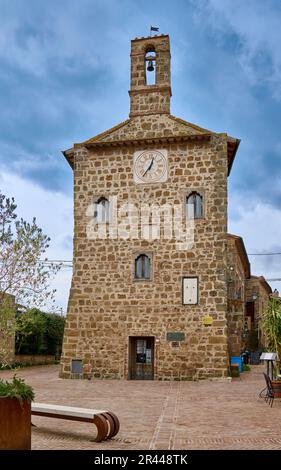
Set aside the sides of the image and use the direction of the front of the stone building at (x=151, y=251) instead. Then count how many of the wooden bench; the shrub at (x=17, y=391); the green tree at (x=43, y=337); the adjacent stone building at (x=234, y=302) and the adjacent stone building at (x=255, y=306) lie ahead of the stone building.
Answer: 2

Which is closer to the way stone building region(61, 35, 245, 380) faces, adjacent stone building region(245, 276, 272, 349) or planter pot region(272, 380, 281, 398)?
the planter pot

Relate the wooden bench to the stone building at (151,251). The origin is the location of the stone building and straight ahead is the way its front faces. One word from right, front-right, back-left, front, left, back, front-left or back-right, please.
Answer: front

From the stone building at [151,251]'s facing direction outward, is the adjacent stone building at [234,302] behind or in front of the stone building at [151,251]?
behind

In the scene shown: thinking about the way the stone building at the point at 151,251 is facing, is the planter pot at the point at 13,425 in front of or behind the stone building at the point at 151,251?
in front

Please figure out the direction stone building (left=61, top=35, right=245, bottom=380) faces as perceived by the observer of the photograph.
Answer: facing the viewer
